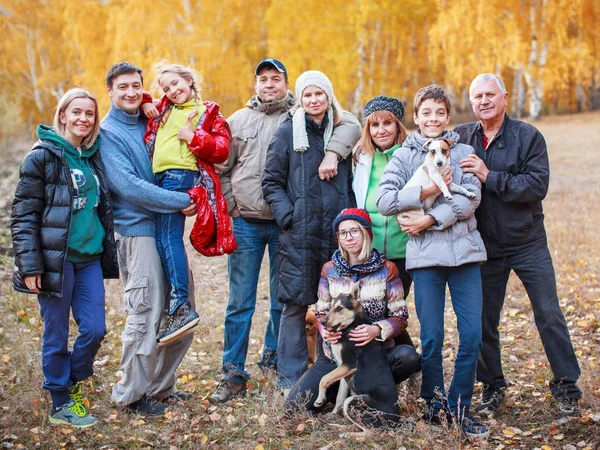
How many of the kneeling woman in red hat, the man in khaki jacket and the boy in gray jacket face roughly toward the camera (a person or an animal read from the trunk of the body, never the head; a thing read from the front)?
3

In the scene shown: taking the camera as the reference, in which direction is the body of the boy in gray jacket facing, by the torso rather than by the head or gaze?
toward the camera

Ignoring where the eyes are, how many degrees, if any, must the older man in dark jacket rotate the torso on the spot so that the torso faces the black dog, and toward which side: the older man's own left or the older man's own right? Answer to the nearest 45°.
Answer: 0° — they already face it

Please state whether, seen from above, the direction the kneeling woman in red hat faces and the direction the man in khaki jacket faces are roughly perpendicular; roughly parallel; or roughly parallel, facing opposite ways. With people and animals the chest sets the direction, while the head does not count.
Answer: roughly parallel

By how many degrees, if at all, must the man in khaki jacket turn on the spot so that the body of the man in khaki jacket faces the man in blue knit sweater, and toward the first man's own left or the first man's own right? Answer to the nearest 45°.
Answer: approximately 45° to the first man's own right

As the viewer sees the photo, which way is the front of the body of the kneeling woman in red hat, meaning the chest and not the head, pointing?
toward the camera

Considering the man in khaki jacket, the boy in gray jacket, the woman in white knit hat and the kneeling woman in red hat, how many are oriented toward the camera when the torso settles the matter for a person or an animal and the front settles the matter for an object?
4

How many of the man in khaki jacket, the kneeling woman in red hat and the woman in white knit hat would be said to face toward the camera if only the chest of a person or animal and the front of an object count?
3

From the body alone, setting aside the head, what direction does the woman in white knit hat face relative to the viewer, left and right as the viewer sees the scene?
facing the viewer

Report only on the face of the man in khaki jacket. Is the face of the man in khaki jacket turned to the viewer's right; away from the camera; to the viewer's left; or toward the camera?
toward the camera

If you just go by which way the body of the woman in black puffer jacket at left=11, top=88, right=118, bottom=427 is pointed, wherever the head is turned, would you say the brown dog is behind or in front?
in front

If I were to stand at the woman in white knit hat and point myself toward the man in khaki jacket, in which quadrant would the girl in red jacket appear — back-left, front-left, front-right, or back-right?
front-left

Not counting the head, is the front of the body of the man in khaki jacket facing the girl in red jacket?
no

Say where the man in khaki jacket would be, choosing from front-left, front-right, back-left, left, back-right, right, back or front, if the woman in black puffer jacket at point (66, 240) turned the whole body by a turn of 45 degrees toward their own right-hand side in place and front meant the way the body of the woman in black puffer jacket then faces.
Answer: left

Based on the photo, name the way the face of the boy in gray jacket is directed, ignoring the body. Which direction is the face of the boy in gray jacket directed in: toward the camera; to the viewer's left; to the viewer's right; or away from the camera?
toward the camera

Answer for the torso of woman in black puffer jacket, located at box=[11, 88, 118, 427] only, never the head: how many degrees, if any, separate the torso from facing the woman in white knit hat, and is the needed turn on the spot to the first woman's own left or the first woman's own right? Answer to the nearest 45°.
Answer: approximately 45° to the first woman's own left

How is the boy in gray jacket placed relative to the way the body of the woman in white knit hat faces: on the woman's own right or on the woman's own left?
on the woman's own left

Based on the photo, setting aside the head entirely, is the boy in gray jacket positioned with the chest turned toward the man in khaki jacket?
no

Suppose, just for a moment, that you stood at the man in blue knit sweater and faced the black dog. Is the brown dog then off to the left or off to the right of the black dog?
left

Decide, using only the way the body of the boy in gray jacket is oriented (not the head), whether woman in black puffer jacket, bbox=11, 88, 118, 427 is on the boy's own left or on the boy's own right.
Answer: on the boy's own right
